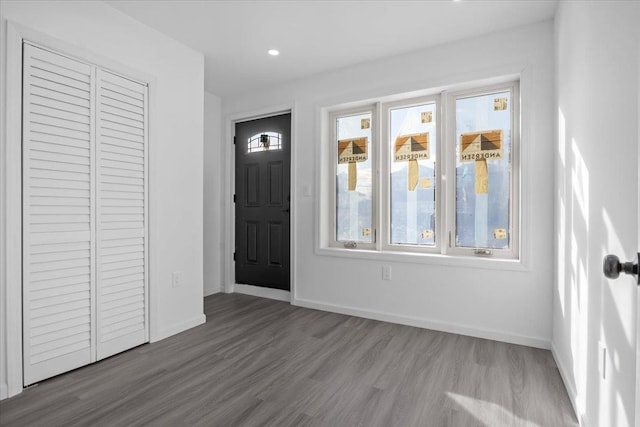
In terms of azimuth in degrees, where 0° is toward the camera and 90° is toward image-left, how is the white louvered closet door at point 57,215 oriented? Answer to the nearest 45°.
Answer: approximately 315°

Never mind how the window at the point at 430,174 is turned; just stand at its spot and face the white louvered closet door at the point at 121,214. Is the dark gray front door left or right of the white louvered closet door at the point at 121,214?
right

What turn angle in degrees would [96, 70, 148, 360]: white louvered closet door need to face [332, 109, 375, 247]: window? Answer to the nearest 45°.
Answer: approximately 45° to its left

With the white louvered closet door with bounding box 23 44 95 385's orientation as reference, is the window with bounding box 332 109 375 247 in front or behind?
in front

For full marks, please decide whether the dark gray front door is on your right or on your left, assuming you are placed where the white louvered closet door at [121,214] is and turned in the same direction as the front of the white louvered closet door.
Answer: on your left

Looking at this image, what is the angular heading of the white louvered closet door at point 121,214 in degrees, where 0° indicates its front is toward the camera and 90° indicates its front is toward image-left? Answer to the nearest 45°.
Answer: approximately 315°

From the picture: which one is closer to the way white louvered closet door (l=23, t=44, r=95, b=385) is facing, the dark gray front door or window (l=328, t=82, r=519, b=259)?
the window

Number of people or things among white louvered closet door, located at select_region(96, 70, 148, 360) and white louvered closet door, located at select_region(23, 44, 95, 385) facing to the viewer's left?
0

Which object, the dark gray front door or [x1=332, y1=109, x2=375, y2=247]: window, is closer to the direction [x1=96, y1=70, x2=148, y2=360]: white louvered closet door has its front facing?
the window
